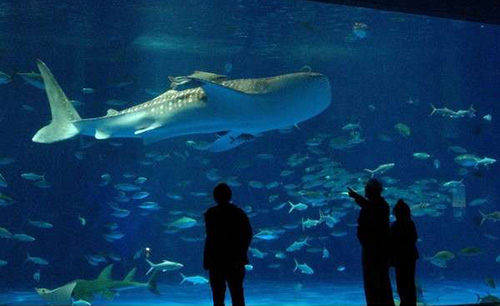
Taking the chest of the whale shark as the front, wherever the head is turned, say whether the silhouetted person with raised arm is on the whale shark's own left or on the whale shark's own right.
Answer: on the whale shark's own right

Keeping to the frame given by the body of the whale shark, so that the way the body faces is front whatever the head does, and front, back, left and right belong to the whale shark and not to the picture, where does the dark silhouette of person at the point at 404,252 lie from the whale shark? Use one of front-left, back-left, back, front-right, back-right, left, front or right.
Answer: front-right

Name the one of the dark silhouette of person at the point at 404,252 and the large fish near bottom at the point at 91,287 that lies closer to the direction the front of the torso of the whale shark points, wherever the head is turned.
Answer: the dark silhouette of person

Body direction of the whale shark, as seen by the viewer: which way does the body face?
to the viewer's right
